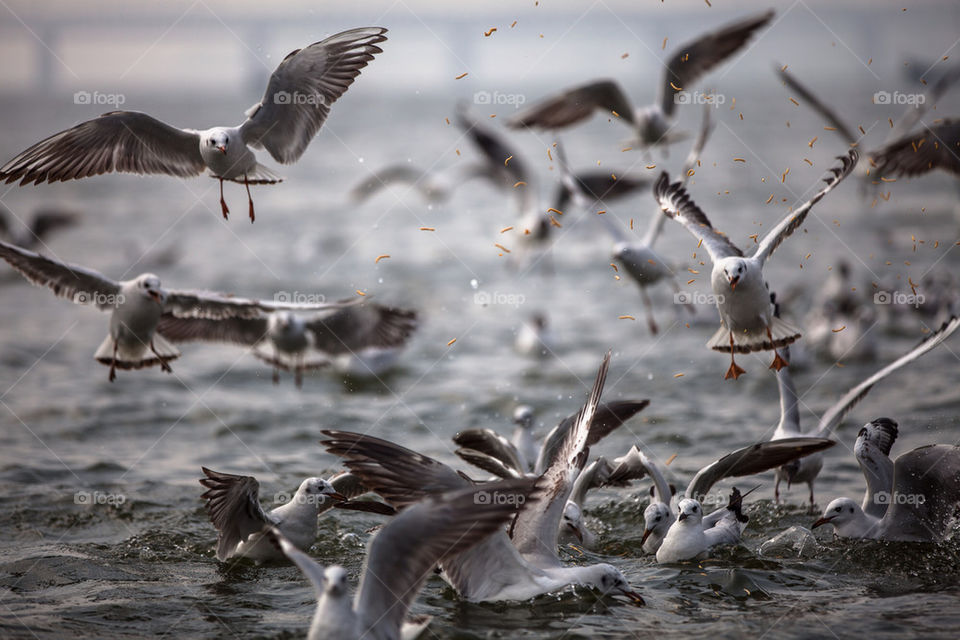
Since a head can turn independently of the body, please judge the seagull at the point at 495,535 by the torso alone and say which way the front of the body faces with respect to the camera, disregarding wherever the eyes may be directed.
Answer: to the viewer's right

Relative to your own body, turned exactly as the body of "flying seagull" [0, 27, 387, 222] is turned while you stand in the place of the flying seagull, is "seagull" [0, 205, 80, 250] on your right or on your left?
on your right

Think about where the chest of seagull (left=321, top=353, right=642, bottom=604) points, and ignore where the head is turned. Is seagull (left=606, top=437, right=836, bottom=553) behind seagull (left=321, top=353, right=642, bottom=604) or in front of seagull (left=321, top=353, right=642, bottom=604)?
in front

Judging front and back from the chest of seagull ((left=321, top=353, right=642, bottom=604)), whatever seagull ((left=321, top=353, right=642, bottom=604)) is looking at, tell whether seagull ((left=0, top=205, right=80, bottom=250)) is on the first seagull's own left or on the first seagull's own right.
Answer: on the first seagull's own left

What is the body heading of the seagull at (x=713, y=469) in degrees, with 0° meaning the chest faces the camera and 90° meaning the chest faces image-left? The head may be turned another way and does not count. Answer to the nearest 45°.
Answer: approximately 45°

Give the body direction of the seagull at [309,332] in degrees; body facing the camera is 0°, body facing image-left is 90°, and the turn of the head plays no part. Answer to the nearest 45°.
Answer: approximately 0°

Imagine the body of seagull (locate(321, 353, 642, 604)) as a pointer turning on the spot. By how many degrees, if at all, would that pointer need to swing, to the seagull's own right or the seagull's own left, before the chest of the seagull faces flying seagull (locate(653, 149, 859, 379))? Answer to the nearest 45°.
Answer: approximately 45° to the seagull's own left

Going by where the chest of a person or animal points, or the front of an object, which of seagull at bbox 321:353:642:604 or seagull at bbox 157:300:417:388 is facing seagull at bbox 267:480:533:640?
seagull at bbox 157:300:417:388

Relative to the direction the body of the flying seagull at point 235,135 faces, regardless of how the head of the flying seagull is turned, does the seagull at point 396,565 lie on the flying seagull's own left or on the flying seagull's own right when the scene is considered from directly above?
on the flying seagull's own left

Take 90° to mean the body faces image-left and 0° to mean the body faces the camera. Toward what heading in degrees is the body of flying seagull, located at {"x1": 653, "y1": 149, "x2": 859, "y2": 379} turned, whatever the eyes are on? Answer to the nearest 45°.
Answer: approximately 0°

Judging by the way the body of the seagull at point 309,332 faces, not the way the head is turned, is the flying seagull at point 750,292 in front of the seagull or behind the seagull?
in front

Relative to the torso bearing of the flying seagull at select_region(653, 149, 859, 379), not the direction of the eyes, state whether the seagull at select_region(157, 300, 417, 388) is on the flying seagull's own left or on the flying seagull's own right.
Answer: on the flying seagull's own right
